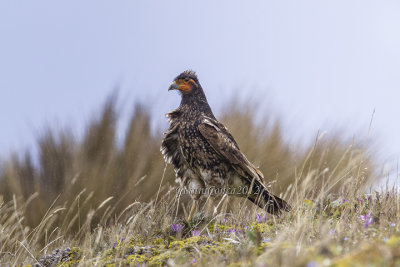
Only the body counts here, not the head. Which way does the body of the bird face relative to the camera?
to the viewer's left

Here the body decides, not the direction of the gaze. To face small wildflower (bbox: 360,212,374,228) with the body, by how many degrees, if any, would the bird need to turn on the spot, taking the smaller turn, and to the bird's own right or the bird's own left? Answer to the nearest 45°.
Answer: approximately 135° to the bird's own left
